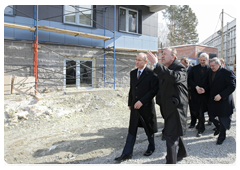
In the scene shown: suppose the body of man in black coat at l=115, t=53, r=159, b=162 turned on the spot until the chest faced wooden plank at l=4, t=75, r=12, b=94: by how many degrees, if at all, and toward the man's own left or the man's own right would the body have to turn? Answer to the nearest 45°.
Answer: approximately 90° to the man's own right

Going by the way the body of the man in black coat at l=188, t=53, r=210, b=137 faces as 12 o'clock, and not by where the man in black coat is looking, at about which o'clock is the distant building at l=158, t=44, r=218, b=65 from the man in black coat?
The distant building is roughly at 6 o'clock from the man in black coat.

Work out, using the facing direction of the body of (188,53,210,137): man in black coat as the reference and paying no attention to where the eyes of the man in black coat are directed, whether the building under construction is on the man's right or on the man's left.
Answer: on the man's right

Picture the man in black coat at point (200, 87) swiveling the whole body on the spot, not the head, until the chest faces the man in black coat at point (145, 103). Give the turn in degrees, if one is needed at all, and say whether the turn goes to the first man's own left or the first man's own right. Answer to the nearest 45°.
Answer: approximately 45° to the first man's own right

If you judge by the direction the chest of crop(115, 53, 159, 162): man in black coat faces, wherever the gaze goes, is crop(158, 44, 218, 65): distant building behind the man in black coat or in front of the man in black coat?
behind

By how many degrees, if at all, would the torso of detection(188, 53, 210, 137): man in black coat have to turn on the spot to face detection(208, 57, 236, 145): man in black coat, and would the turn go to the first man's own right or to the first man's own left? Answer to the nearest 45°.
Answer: approximately 45° to the first man's own left

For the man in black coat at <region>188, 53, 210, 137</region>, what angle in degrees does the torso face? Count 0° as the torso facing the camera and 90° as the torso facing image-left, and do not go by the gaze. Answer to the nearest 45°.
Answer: approximately 0°
